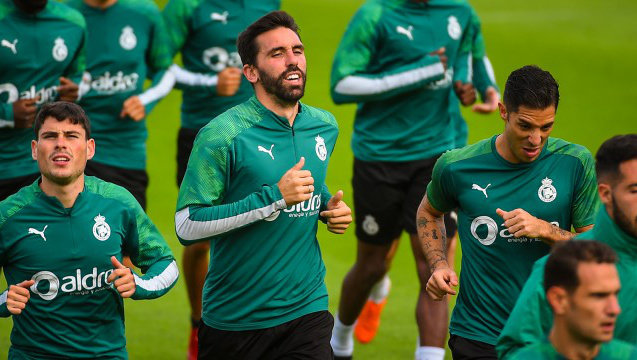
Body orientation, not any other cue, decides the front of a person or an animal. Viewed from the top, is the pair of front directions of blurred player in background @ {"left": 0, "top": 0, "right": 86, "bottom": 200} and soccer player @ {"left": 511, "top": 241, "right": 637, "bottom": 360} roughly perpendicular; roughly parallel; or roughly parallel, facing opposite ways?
roughly parallel

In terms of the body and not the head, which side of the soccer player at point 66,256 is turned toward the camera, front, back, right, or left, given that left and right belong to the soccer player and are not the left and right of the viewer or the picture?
front

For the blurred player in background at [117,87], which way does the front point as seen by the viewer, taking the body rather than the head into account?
toward the camera

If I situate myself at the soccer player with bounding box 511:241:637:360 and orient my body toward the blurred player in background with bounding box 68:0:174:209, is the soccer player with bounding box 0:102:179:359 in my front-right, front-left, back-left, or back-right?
front-left

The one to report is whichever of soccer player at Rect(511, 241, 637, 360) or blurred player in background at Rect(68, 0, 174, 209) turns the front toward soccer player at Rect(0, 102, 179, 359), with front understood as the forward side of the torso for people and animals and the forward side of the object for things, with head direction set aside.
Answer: the blurred player in background

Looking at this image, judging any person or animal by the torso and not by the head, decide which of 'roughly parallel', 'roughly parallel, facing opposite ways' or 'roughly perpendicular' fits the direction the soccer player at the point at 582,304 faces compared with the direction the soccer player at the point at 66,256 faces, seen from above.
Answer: roughly parallel

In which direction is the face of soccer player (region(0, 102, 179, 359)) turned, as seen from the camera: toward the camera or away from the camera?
toward the camera

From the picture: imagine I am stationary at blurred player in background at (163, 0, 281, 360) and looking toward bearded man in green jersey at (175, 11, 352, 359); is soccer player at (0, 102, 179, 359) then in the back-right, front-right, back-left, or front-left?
front-right

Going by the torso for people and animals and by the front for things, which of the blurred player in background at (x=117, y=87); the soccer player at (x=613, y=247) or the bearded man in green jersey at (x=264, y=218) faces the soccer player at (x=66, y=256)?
the blurred player in background

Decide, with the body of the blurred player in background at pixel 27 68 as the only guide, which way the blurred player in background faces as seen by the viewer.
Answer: toward the camera

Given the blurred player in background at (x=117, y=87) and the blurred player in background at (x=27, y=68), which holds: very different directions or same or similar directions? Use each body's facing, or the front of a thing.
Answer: same or similar directions

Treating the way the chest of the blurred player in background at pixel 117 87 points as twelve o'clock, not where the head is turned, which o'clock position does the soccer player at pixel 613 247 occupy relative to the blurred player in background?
The soccer player is roughly at 11 o'clock from the blurred player in background.

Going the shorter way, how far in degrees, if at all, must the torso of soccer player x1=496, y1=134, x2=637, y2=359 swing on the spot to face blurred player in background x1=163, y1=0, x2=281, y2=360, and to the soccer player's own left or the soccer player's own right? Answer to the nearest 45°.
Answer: approximately 180°
